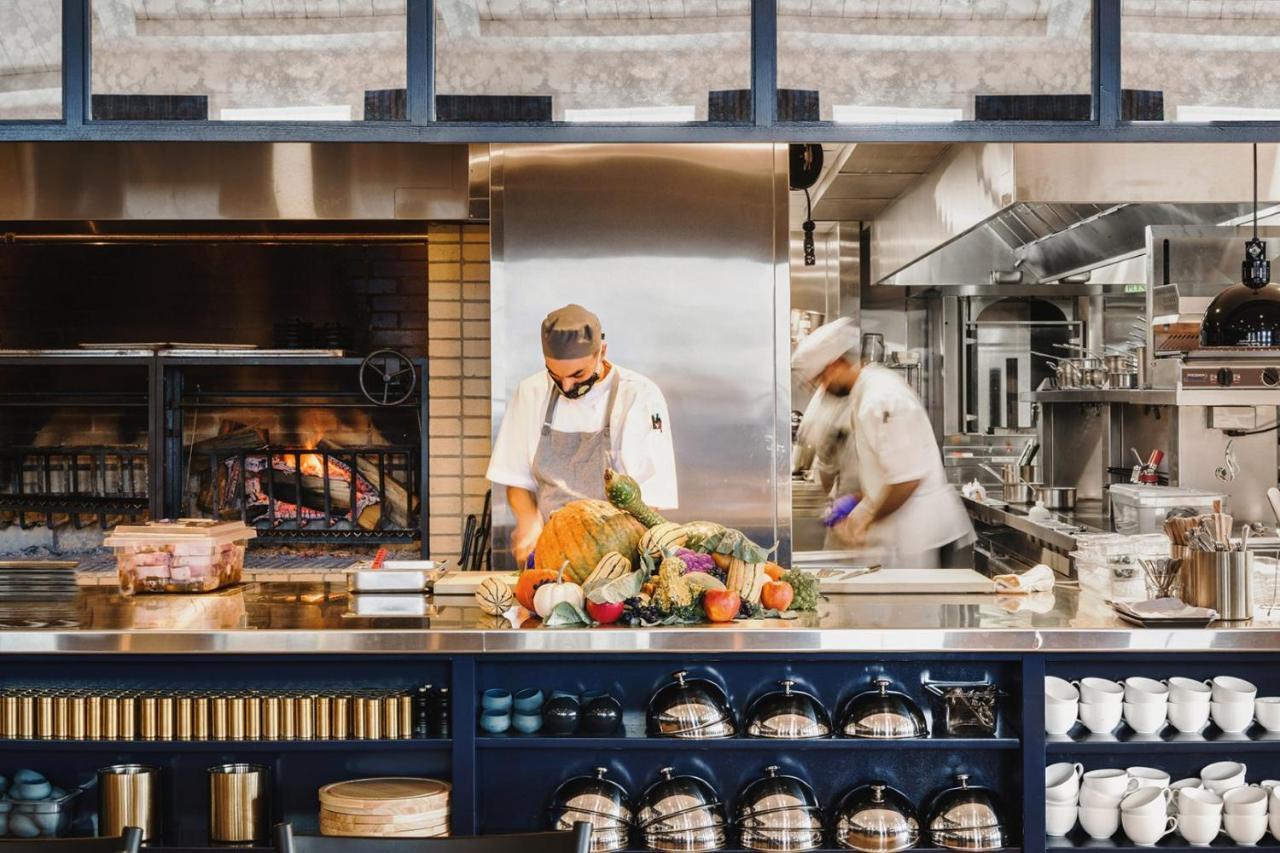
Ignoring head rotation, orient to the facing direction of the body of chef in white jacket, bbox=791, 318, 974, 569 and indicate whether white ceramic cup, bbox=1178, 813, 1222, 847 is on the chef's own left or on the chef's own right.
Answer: on the chef's own left

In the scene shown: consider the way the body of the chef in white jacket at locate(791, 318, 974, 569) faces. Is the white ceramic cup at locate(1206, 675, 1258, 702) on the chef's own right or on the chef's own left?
on the chef's own left

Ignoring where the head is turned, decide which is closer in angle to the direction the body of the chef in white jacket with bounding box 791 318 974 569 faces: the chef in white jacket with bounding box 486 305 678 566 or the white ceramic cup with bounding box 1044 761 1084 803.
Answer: the chef in white jacket

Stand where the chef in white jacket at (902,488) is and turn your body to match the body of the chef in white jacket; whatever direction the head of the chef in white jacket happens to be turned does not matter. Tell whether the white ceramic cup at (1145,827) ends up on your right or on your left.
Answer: on your left

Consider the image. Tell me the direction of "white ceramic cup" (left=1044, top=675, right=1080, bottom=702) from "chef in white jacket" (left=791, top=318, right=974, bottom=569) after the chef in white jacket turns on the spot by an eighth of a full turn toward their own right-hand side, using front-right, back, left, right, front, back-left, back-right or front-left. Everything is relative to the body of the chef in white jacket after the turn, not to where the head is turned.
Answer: back-left

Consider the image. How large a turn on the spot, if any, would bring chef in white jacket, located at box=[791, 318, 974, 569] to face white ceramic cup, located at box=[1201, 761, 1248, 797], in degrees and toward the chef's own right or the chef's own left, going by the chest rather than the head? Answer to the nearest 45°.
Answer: approximately 90° to the chef's own left

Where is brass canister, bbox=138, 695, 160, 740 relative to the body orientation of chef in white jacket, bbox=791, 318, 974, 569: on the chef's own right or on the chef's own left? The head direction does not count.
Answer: on the chef's own left

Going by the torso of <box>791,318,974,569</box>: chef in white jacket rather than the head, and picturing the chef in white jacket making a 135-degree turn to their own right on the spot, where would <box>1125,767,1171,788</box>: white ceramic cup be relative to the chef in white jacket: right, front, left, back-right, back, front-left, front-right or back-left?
back-right

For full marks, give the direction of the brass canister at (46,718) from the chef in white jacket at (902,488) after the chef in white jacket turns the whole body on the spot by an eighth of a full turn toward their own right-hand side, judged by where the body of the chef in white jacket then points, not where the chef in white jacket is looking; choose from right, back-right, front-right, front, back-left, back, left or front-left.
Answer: left

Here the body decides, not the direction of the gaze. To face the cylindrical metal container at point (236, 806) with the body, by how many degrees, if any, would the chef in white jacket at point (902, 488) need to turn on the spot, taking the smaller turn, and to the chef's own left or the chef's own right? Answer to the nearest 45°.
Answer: approximately 45° to the chef's own left

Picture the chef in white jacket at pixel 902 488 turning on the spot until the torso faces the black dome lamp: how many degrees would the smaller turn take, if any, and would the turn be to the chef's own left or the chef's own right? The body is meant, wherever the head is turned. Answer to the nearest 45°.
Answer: approximately 135° to the chef's own left

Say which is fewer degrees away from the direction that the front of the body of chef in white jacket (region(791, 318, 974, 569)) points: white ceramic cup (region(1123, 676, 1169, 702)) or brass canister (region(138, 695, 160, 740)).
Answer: the brass canister

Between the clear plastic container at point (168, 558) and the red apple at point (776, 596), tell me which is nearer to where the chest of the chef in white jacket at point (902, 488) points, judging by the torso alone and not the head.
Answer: the clear plastic container

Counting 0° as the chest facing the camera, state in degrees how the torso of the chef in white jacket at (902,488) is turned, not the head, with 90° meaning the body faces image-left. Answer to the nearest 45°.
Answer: approximately 90°

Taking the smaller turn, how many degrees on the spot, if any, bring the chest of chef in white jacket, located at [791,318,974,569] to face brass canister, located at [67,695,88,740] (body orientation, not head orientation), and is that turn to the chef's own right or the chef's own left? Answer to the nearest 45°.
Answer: approximately 45° to the chef's own left

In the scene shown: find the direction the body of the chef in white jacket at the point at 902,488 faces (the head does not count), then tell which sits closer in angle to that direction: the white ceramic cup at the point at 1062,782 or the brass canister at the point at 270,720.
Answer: the brass canister

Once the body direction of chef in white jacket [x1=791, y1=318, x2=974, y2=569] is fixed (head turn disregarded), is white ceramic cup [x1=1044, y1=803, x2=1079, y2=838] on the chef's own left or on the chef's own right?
on the chef's own left
